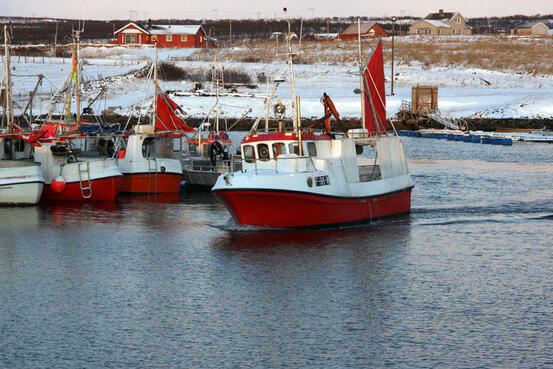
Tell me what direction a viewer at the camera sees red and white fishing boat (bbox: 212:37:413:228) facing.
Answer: facing the viewer and to the left of the viewer

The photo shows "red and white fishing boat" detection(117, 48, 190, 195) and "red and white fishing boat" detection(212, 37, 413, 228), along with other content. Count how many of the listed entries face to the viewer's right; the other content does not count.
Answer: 0

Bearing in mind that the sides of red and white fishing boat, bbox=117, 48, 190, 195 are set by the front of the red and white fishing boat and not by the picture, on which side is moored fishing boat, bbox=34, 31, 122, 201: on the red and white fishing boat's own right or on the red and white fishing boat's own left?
on the red and white fishing boat's own left

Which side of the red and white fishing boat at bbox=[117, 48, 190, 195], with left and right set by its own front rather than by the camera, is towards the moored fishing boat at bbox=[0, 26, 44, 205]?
left

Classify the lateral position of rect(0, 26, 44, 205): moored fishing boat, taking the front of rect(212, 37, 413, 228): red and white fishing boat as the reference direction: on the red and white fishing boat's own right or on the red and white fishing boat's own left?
on the red and white fishing boat's own right

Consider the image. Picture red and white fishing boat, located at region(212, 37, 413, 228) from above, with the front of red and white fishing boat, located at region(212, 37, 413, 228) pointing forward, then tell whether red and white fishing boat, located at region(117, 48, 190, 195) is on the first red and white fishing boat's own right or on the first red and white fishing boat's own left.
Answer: on the first red and white fishing boat's own right

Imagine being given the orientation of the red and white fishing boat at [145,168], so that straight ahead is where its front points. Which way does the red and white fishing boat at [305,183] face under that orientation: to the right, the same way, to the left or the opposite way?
to the left

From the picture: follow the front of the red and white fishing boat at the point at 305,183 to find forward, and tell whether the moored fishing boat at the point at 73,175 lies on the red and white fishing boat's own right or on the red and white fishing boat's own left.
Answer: on the red and white fishing boat's own right
